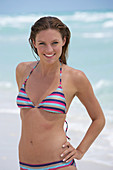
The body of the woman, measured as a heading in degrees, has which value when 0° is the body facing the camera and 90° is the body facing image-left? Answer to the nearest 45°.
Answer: approximately 45°
